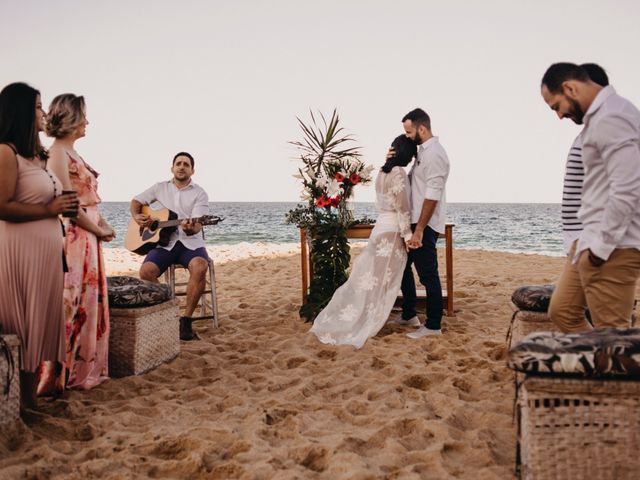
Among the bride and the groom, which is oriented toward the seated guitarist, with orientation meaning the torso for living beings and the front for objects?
the groom

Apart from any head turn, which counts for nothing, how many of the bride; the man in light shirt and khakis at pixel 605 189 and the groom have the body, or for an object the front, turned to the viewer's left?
2

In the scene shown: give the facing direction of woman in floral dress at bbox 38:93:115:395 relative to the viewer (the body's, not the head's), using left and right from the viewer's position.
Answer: facing to the right of the viewer

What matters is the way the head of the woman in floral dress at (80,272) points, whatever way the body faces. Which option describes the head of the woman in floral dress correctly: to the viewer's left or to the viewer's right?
to the viewer's right

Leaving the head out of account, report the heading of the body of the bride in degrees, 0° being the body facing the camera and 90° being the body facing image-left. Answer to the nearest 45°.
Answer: approximately 225°

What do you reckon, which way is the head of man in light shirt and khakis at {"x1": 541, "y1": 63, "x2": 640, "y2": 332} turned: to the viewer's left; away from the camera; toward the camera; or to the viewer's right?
to the viewer's left

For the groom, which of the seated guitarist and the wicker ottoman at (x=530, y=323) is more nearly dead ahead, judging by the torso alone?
the seated guitarist

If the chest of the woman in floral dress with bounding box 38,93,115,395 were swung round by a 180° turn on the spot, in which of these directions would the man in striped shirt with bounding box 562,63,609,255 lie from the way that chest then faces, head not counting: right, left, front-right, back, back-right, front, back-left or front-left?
back-left

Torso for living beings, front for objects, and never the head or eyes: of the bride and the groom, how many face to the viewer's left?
1

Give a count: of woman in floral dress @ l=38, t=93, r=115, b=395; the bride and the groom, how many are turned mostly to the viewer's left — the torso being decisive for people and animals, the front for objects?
1

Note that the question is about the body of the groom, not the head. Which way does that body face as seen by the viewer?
to the viewer's left

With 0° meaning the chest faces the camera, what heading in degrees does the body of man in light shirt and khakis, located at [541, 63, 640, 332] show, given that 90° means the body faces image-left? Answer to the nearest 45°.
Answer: approximately 90°
